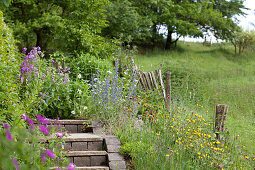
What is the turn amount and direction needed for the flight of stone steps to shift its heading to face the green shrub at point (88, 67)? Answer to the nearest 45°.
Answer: approximately 180°

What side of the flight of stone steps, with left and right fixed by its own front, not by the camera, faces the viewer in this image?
front

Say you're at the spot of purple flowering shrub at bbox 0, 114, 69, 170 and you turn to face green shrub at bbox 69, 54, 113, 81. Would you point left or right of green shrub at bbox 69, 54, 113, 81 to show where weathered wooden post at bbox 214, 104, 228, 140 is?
right

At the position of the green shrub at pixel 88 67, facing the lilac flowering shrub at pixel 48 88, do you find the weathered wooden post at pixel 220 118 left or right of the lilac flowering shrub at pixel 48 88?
left

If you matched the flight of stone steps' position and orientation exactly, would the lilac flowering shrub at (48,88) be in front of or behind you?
behind

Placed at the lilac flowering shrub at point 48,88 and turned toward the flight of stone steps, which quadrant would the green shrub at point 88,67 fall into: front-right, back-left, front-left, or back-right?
back-left

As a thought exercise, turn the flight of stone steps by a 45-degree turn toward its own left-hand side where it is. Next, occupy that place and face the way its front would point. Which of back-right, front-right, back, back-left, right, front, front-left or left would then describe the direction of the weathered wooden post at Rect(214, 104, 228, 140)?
front-left
